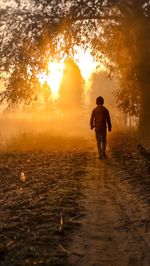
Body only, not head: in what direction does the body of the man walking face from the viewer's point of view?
away from the camera

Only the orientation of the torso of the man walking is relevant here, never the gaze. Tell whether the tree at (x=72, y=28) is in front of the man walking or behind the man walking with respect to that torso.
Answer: in front
